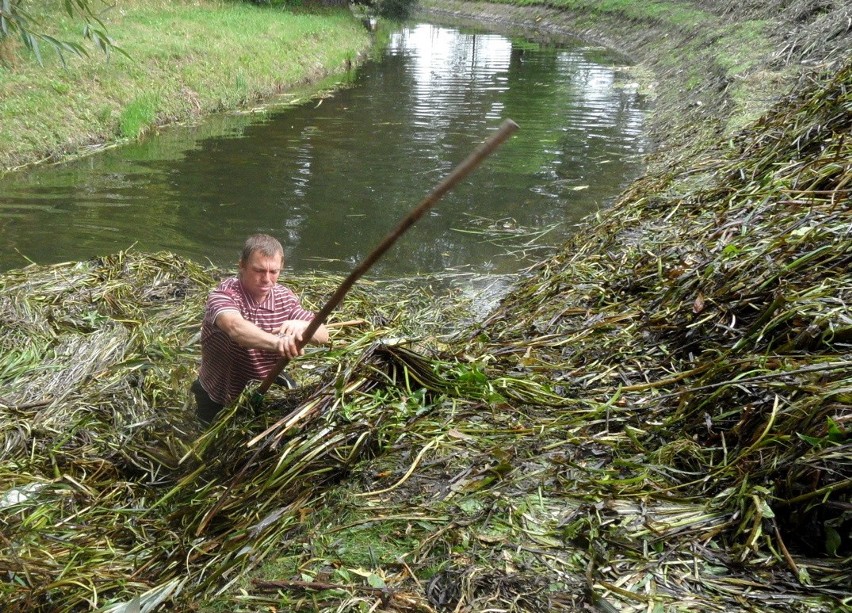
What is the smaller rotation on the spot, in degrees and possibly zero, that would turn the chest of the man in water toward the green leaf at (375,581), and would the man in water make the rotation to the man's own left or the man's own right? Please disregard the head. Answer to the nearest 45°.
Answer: approximately 45° to the man's own right

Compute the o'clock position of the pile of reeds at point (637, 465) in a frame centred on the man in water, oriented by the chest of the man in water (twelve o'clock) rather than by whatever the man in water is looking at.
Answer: The pile of reeds is roughly at 12 o'clock from the man in water.

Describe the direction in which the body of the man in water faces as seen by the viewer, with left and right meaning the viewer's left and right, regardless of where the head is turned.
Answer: facing the viewer and to the right of the viewer
